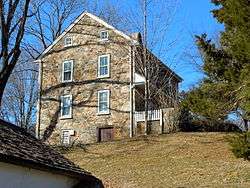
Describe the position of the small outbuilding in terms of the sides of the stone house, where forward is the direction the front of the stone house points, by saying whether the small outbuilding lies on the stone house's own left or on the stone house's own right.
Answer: on the stone house's own right
